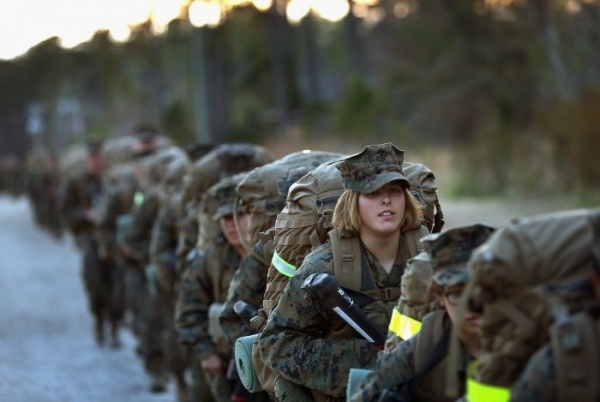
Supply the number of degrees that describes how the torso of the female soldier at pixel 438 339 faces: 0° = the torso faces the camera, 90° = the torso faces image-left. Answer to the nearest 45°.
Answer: approximately 315°

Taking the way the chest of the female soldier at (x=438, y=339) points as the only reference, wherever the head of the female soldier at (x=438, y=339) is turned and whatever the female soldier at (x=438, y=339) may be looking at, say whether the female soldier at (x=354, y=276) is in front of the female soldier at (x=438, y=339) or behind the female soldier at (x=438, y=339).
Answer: behind

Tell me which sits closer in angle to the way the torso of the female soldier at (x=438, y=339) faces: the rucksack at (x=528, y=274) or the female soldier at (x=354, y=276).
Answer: the rucksack

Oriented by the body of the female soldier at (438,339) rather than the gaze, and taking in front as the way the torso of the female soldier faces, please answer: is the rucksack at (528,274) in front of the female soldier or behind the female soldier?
in front

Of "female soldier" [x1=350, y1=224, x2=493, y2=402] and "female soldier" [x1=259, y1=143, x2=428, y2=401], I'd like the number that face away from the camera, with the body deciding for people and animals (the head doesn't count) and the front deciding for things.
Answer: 0
